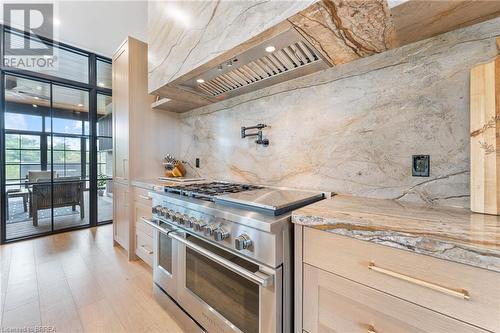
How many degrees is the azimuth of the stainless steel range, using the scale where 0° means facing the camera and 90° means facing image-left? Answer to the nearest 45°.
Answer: approximately 45°

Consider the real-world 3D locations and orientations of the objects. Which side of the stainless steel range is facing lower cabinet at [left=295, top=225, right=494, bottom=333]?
left

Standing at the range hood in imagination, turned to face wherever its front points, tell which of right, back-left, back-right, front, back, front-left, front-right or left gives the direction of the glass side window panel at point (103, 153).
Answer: right

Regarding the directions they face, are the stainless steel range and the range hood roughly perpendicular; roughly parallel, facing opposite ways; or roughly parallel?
roughly parallel

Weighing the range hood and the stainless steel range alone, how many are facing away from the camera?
0

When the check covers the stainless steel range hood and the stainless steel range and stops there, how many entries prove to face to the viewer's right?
0

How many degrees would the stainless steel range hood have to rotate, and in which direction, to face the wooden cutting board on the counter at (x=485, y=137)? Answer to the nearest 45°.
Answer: approximately 90° to its left

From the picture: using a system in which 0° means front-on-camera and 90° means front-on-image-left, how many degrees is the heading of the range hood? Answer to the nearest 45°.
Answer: approximately 45°

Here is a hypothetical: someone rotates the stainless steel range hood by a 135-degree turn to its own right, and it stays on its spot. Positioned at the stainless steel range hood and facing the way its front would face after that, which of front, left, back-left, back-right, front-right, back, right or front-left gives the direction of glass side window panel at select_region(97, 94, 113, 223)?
front-left

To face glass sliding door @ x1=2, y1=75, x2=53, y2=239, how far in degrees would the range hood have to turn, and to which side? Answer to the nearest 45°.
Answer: approximately 45° to its right

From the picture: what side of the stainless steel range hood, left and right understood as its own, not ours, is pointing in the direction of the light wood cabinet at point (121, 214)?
right

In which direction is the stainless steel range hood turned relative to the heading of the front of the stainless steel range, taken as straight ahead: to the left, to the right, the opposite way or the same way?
the same way
